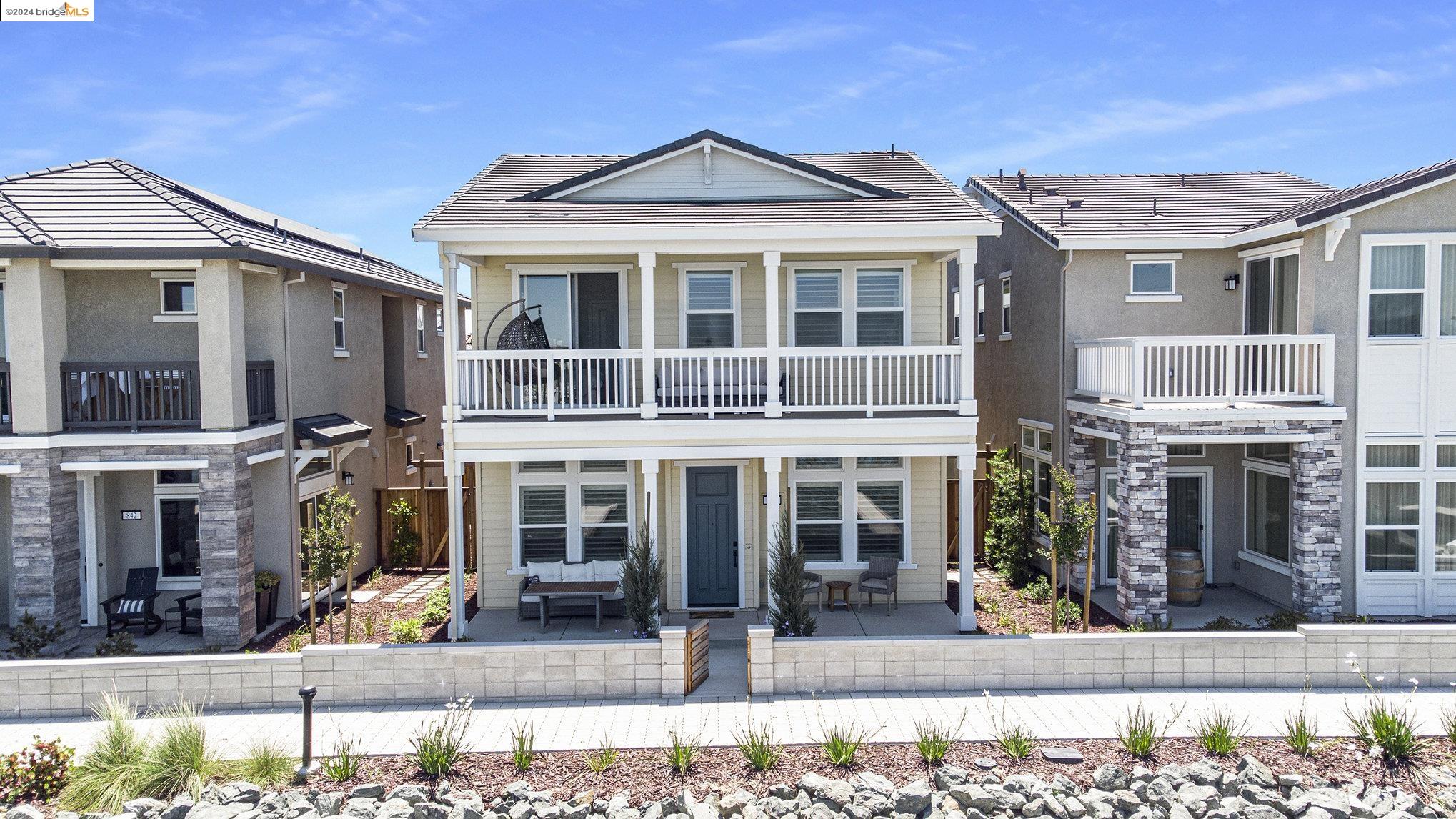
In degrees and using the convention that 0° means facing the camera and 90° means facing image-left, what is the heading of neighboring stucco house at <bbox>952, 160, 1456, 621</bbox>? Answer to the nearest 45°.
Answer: approximately 0°

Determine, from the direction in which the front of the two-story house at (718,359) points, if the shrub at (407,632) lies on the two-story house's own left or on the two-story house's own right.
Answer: on the two-story house's own right

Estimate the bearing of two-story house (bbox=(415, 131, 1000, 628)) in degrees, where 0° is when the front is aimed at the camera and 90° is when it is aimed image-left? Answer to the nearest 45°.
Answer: approximately 0°

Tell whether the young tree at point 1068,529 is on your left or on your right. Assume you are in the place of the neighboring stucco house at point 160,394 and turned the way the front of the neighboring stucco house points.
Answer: on your left

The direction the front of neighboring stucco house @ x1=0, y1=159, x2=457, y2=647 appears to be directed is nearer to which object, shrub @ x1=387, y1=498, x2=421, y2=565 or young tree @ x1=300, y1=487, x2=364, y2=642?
the young tree

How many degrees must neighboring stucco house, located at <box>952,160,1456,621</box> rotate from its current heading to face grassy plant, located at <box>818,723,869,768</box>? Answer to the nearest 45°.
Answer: approximately 45° to its right
